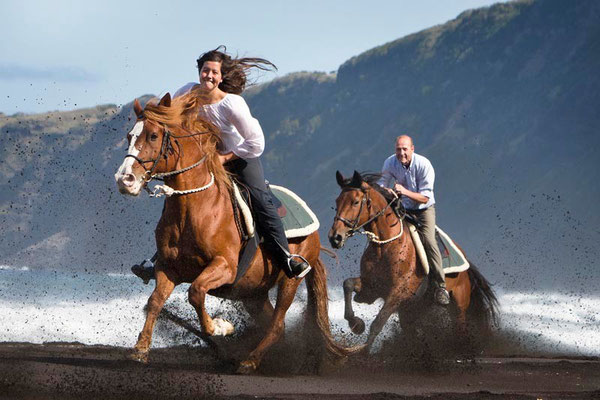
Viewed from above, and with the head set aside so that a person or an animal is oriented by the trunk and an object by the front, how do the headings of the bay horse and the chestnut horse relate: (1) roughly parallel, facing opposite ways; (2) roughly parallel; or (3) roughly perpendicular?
roughly parallel

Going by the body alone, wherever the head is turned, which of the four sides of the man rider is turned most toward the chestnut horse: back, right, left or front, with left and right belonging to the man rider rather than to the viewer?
front

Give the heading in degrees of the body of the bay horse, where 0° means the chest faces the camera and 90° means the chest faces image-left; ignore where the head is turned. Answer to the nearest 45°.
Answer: approximately 45°

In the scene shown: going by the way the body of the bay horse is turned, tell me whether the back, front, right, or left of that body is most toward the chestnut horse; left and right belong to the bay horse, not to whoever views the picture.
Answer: front

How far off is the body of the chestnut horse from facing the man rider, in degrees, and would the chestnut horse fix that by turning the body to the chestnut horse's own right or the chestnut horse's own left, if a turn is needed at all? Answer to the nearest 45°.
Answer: approximately 180°

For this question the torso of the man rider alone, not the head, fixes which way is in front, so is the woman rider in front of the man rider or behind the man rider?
in front

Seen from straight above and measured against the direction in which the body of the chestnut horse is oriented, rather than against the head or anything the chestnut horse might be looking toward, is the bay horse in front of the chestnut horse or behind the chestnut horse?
behind

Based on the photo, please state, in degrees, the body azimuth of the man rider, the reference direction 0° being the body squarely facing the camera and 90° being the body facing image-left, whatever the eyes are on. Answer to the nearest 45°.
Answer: approximately 45°

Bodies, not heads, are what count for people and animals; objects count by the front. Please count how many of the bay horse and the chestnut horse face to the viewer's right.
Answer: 0
